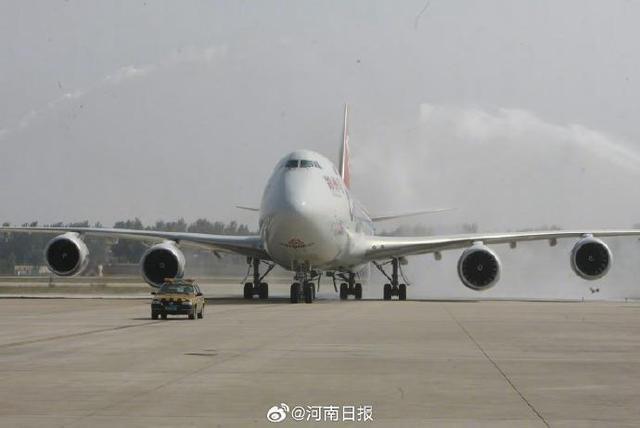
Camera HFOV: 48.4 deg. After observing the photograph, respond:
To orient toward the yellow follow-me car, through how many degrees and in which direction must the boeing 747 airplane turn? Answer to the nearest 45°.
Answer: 0° — it already faces it

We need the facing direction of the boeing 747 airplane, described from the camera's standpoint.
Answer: facing the viewer
